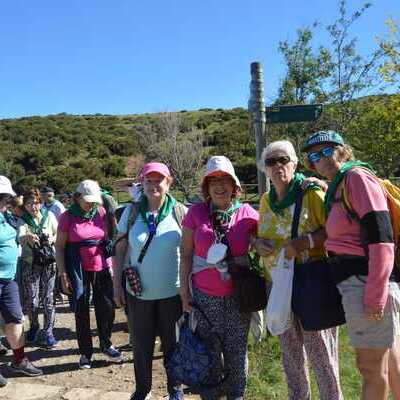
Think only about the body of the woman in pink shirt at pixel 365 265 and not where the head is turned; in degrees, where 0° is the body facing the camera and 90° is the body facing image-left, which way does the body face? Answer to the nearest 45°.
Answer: approximately 45°

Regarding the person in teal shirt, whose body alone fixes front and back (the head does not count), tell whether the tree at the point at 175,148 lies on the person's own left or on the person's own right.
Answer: on the person's own left

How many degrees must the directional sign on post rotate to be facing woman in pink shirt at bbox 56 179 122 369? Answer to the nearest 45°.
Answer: approximately 90° to its right

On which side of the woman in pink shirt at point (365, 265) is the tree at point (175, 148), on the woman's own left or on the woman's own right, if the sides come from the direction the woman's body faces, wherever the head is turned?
on the woman's own right

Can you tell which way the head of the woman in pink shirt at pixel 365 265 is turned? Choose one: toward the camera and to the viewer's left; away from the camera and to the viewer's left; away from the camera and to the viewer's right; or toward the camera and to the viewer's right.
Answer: toward the camera and to the viewer's left

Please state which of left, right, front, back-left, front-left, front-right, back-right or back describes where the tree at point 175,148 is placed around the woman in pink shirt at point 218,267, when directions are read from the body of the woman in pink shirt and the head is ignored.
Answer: back

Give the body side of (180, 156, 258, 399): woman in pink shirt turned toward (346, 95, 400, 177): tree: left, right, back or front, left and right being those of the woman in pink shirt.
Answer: back
